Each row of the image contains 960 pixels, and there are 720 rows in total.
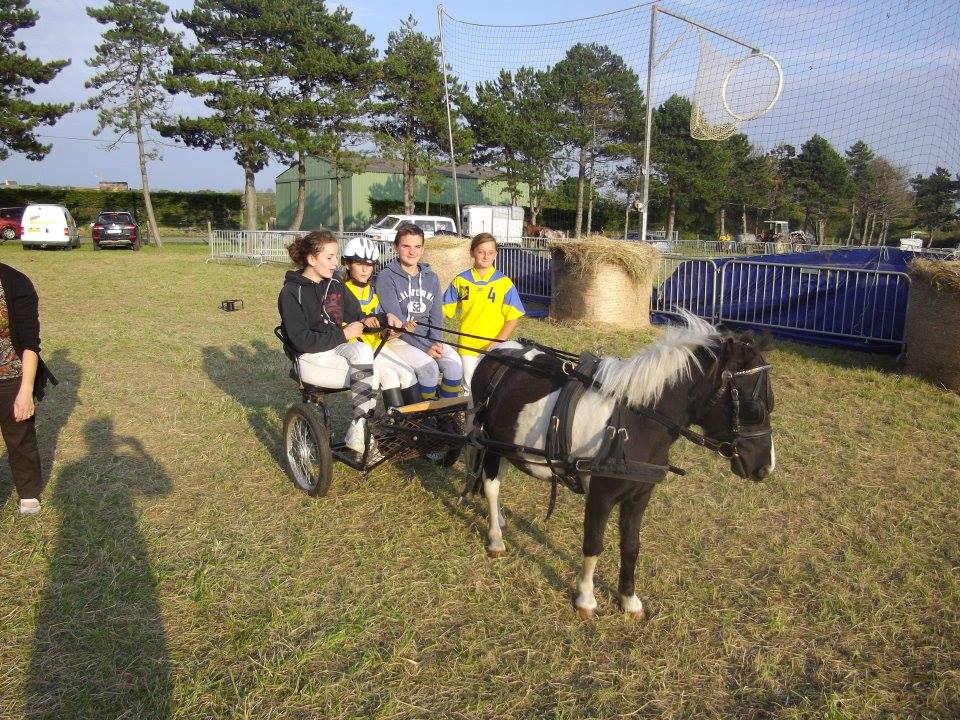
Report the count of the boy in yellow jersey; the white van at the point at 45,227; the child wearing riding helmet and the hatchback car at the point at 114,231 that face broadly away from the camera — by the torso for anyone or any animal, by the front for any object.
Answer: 2

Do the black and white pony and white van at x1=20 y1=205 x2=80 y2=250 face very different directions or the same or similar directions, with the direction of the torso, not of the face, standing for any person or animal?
very different directions

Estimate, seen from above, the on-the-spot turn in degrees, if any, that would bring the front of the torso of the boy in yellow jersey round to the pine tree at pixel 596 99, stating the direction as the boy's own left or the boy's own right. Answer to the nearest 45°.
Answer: approximately 180°

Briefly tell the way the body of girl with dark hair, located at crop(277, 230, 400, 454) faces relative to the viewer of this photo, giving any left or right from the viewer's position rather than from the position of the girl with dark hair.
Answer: facing the viewer and to the right of the viewer

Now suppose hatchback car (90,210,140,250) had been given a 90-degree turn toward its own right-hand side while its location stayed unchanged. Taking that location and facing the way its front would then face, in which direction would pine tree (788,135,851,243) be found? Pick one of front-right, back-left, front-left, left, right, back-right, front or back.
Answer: front

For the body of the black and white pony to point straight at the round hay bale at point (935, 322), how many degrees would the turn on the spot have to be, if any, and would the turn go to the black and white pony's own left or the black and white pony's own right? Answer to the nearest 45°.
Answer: approximately 90° to the black and white pony's own left

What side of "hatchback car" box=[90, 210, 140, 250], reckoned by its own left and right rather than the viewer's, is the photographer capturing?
back

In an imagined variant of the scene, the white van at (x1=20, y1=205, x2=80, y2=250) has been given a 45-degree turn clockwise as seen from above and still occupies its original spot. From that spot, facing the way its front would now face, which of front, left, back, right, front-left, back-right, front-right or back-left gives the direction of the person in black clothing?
back-right

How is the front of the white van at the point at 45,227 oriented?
away from the camera

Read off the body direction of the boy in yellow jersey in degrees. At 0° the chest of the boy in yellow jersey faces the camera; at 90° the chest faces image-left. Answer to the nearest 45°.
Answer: approximately 0°
